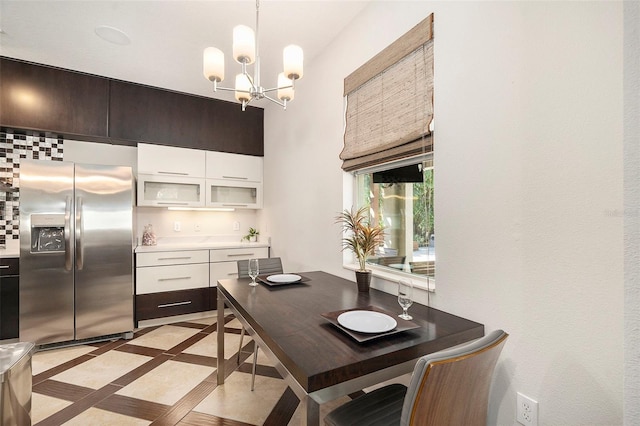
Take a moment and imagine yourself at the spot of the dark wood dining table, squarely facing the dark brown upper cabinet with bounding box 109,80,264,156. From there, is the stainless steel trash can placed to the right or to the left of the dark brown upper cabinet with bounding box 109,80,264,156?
left

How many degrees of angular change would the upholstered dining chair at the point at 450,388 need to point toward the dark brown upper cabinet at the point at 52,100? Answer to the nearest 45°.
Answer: approximately 45° to its left

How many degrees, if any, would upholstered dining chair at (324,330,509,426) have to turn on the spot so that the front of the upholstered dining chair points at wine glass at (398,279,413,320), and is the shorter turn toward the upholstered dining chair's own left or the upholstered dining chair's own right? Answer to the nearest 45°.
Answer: approximately 45° to the upholstered dining chair's own right

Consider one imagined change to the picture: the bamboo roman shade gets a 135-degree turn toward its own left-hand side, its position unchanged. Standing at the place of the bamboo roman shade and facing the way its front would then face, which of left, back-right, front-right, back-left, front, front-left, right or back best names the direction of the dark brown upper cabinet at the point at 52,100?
back

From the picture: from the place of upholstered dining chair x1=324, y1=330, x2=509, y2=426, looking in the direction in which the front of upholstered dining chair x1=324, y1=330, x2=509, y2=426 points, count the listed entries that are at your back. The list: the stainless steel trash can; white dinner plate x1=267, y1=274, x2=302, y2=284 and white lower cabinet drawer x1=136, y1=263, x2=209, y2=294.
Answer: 0

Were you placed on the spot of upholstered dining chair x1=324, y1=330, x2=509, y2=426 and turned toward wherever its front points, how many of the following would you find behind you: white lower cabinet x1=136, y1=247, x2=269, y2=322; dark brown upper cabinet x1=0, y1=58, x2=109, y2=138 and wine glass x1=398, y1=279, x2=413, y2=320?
0

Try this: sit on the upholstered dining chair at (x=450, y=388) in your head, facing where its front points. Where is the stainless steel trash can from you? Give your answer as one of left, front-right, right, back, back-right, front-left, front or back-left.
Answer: front-left

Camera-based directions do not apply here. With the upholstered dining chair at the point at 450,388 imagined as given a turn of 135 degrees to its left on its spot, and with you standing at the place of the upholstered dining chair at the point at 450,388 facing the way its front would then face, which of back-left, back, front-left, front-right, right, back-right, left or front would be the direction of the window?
back

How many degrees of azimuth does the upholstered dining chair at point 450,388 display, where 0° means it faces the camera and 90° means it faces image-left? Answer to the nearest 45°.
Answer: approximately 135°

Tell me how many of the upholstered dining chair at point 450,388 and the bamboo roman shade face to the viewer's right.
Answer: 0

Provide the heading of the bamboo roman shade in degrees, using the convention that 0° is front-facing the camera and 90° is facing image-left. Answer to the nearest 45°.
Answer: approximately 45°

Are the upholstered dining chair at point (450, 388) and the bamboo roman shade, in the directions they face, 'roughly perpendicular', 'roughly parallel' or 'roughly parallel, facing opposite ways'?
roughly perpendicular

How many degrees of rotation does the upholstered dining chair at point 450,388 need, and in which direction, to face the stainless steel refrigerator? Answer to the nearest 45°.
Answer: approximately 45° to its left
